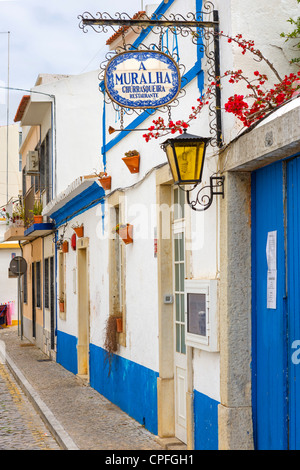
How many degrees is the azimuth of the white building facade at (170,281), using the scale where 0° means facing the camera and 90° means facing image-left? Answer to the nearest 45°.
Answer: approximately 45°

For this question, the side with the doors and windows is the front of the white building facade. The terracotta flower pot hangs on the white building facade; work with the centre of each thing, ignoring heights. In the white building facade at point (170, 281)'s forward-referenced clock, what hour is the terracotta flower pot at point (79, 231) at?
The terracotta flower pot is roughly at 4 o'clock from the white building facade.

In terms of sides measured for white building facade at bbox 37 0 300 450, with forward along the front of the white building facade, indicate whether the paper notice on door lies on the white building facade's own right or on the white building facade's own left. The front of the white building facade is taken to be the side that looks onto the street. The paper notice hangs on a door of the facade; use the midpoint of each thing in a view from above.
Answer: on the white building facade's own left

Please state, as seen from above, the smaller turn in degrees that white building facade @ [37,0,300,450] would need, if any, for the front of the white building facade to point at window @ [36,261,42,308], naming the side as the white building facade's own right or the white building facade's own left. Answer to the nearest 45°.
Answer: approximately 135° to the white building facade's own right

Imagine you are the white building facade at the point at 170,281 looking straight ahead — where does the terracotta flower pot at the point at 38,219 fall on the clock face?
The terracotta flower pot is roughly at 4 o'clock from the white building facade.
